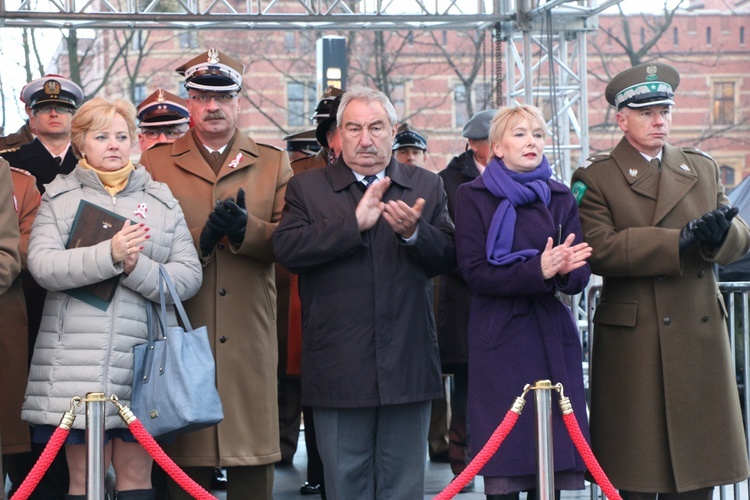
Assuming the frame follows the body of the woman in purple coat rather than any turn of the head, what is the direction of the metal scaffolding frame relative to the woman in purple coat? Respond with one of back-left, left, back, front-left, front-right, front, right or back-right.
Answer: back-left

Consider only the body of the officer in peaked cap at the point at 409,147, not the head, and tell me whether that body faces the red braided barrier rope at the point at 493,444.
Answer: yes

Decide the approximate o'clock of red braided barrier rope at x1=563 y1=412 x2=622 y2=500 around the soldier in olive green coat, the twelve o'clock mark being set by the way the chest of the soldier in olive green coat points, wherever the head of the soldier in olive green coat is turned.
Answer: The red braided barrier rope is roughly at 2 o'clock from the soldier in olive green coat.

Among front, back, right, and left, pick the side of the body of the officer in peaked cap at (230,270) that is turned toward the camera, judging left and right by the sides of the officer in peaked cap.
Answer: front

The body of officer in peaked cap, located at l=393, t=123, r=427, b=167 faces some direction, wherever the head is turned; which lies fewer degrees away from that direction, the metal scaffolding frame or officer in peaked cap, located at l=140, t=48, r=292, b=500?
the officer in peaked cap

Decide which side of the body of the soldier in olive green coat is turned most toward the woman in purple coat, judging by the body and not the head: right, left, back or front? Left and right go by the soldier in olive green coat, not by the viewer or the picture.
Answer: right

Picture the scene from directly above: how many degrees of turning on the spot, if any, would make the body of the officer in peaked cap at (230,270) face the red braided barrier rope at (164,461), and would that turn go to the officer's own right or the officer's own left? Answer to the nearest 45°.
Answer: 0° — they already face it

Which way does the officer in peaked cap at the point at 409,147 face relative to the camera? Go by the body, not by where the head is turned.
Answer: toward the camera

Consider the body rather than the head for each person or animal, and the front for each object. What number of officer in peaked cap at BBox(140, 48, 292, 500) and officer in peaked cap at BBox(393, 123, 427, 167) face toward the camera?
2

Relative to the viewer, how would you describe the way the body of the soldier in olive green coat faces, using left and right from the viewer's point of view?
facing the viewer and to the right of the viewer

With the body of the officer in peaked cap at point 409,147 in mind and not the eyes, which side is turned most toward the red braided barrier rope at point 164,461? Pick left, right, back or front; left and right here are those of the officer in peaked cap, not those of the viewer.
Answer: front

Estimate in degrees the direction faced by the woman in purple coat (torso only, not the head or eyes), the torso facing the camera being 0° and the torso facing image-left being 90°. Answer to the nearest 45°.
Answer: approximately 315°

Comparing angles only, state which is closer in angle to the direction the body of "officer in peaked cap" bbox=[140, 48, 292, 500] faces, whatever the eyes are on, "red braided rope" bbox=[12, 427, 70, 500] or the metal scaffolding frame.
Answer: the red braided rope
